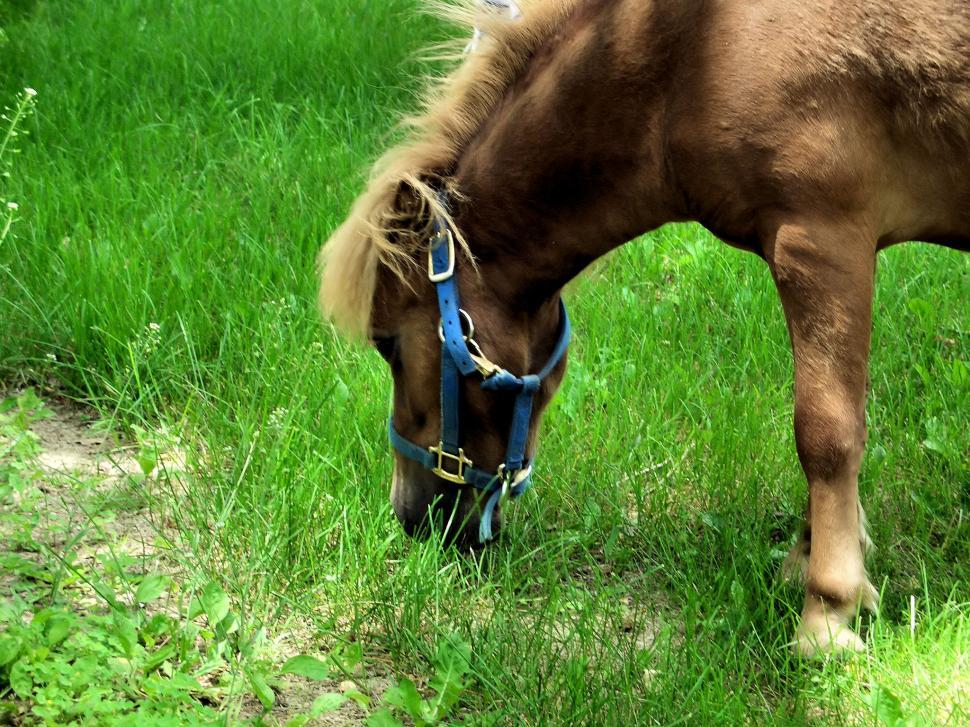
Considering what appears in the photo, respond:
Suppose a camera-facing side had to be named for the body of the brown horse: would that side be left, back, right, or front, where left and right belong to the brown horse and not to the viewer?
left

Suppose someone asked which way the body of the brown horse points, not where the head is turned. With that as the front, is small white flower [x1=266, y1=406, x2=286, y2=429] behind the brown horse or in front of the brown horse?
in front
